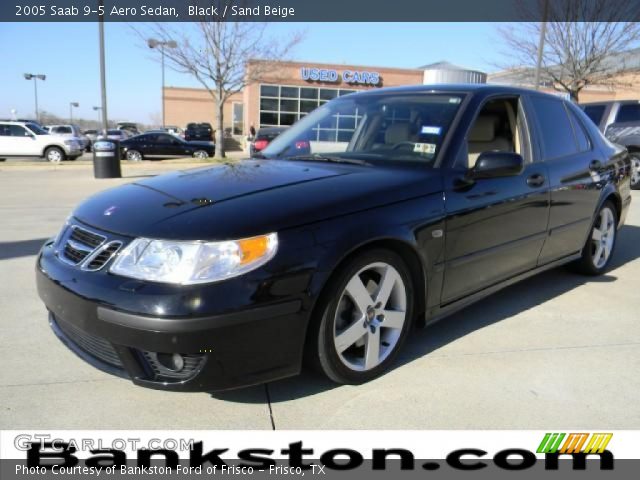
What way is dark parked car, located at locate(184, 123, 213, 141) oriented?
away from the camera

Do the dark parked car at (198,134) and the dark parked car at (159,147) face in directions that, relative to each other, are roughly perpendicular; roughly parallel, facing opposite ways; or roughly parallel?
roughly perpendicular

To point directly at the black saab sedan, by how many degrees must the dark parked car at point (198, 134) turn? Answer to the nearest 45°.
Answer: approximately 180°

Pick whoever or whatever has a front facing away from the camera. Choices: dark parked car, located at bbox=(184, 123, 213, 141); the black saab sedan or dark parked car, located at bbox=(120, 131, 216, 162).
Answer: dark parked car, located at bbox=(184, 123, 213, 141)

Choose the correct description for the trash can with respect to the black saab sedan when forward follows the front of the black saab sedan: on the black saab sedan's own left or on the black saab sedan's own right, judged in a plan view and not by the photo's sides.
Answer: on the black saab sedan's own right

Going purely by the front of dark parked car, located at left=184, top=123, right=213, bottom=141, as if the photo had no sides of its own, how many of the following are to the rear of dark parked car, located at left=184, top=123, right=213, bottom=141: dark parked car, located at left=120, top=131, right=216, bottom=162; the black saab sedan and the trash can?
3

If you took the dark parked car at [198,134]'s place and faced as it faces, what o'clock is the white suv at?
The white suv is roughly at 7 o'clock from the dark parked car.

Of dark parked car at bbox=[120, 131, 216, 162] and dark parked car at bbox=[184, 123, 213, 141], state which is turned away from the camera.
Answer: dark parked car at bbox=[184, 123, 213, 141]

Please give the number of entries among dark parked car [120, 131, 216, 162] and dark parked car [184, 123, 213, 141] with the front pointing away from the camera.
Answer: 1
